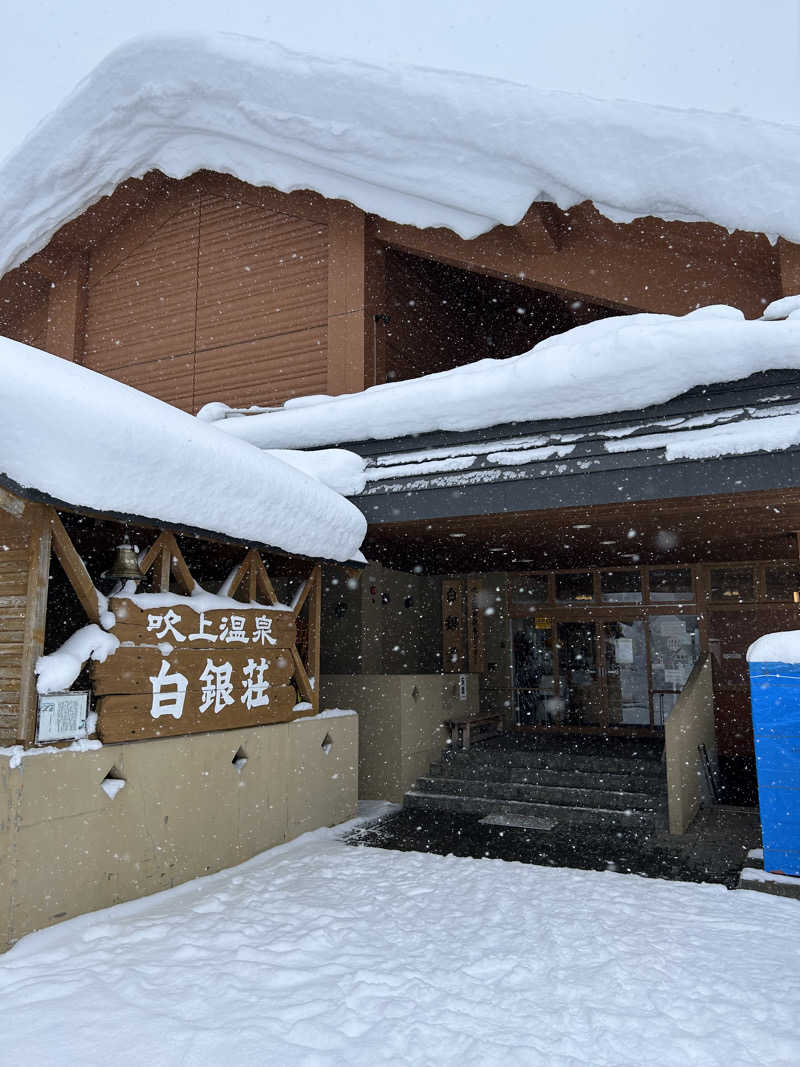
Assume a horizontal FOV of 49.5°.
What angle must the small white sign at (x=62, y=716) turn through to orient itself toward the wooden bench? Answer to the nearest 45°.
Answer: approximately 135° to its left

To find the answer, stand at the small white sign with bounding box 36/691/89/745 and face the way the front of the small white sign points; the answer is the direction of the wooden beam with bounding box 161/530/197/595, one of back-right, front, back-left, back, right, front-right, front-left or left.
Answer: back-left

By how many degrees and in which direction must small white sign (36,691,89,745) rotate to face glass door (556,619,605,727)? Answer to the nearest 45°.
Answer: approximately 135° to its left

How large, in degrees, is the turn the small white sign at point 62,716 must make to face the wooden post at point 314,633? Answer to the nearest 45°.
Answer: approximately 135° to its left

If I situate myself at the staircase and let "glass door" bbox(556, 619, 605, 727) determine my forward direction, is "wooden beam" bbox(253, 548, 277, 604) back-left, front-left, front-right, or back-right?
back-left

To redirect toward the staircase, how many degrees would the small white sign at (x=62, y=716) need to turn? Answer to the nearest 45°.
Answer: approximately 135° to its left

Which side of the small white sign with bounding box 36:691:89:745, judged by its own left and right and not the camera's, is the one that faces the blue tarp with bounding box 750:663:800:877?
left

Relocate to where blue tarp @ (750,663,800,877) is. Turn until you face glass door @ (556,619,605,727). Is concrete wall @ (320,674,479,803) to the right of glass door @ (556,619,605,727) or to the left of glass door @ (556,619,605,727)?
left

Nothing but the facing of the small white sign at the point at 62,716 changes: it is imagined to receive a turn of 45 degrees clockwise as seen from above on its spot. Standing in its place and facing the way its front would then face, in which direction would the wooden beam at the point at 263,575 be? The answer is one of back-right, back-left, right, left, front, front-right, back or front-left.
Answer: back

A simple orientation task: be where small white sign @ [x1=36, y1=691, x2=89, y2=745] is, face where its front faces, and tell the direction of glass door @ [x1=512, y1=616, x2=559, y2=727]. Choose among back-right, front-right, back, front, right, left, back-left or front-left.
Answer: back-left

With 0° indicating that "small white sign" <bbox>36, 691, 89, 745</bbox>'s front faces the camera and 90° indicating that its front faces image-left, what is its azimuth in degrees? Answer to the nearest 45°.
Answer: approximately 0°
